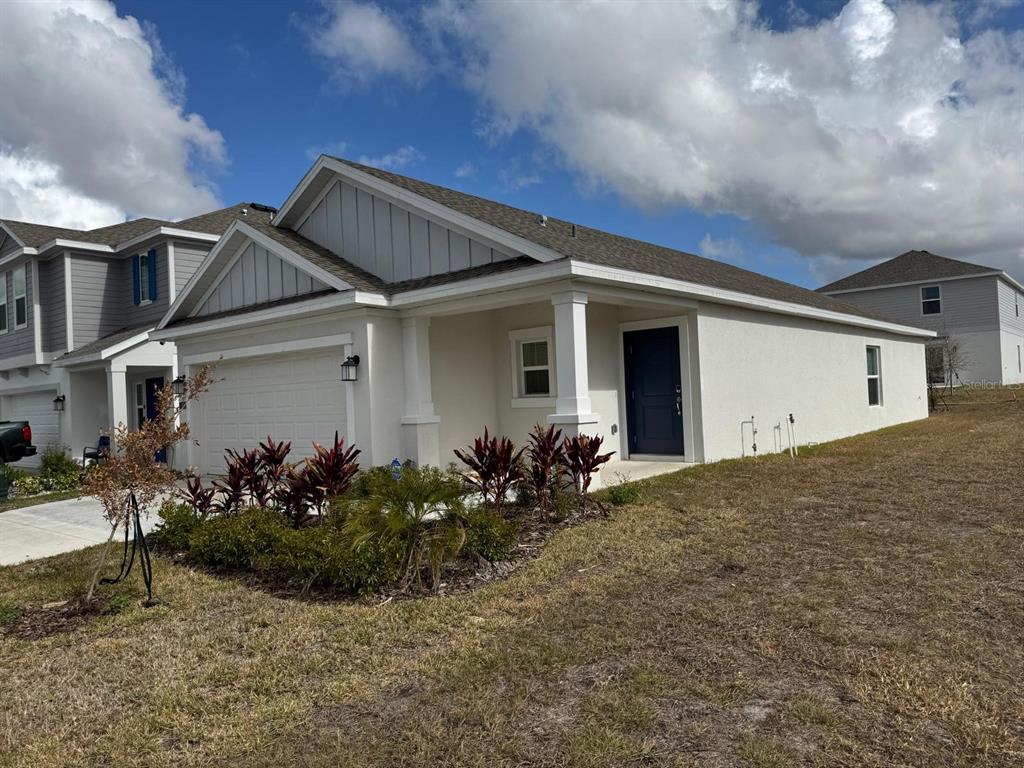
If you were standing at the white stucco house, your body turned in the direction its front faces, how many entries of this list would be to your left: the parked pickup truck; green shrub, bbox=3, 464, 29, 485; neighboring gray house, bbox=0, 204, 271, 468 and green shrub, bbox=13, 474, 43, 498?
0

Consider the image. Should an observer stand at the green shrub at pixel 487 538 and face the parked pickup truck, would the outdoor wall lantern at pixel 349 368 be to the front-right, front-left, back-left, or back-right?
front-right

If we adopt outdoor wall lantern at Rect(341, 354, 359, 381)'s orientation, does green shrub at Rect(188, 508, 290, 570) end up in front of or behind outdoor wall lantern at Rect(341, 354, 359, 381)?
in front

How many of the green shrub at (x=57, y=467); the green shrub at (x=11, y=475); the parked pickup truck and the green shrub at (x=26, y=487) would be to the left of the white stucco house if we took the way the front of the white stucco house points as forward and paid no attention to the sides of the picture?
0

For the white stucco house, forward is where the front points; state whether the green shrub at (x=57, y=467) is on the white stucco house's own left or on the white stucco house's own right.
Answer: on the white stucco house's own right

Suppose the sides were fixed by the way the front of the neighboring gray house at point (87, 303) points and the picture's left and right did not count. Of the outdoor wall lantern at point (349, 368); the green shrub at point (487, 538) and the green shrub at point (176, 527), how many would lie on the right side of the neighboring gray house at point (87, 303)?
0

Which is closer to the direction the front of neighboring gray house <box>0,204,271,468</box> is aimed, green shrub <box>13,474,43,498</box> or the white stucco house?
the green shrub

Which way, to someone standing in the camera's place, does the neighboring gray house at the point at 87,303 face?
facing the viewer and to the left of the viewer

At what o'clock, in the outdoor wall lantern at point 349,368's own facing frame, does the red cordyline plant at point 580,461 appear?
The red cordyline plant is roughly at 9 o'clock from the outdoor wall lantern.

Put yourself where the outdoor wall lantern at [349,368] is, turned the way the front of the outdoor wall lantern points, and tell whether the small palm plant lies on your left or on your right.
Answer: on your left

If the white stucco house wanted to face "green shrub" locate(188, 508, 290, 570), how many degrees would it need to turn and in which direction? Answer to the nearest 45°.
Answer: approximately 45° to its left

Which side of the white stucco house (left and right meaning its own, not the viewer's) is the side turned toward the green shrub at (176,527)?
front

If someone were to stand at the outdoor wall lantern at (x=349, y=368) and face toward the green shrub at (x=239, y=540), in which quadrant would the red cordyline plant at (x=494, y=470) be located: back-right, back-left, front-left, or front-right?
front-left

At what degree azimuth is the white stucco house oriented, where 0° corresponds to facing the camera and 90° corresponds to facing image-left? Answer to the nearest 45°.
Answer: approximately 45°

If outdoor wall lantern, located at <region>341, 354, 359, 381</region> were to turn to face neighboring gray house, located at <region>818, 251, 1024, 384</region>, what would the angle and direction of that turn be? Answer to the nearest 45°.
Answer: approximately 180°

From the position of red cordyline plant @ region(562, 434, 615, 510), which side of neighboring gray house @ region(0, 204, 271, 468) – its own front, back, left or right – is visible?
left

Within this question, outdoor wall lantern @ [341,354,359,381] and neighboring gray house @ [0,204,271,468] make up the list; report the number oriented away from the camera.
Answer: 0

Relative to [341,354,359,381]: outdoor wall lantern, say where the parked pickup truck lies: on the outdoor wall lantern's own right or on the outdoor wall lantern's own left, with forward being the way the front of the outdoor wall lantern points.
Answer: on the outdoor wall lantern's own right

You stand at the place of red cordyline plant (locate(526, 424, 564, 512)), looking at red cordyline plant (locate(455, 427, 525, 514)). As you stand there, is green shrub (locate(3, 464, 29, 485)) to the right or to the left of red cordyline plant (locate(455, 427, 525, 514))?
right

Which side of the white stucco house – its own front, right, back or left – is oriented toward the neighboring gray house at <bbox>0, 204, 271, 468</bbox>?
right
